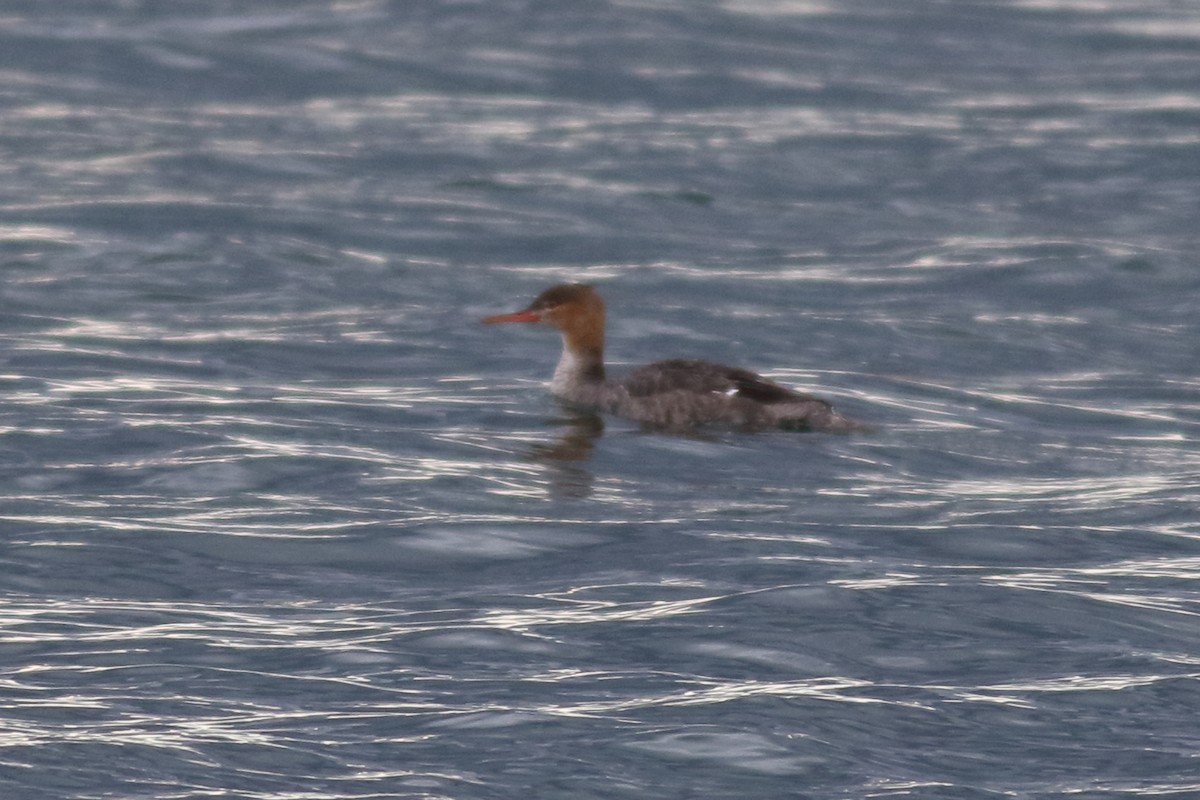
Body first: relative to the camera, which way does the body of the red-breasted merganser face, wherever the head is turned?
to the viewer's left
